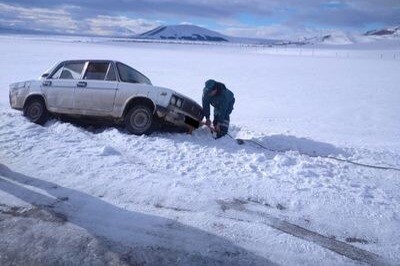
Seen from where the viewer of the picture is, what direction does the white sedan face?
facing the viewer and to the right of the viewer

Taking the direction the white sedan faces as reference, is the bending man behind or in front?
in front
